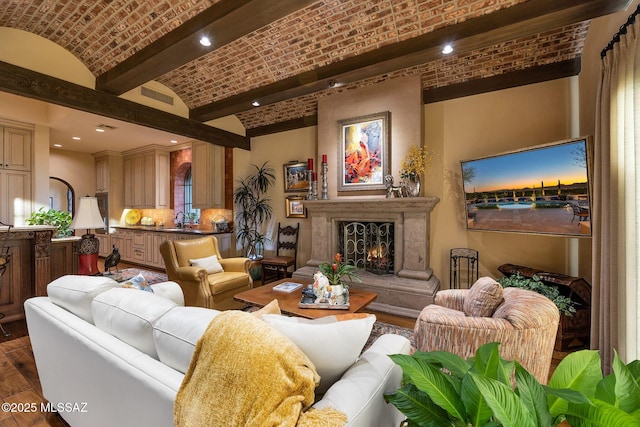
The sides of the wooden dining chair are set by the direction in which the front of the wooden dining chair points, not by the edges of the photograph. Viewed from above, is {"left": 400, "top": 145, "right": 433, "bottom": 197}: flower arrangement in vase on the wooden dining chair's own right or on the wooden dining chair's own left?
on the wooden dining chair's own left

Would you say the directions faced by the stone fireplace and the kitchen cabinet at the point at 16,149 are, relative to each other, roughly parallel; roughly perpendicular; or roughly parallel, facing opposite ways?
roughly perpendicular

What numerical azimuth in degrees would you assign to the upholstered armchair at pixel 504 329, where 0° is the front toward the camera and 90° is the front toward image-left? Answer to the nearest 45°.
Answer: approximately 90°

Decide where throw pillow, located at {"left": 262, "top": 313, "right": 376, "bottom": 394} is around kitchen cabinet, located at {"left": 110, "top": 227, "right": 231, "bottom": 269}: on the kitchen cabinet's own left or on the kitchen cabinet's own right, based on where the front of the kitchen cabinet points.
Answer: on the kitchen cabinet's own left

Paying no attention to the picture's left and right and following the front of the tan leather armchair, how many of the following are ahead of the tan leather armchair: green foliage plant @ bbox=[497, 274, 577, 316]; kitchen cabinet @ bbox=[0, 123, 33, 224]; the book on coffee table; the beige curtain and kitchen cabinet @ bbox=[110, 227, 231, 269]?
3

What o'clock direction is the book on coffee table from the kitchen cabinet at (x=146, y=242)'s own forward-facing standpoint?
The book on coffee table is roughly at 10 o'clock from the kitchen cabinet.

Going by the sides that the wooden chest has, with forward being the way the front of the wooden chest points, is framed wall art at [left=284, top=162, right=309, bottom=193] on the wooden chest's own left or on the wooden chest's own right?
on the wooden chest's own right
